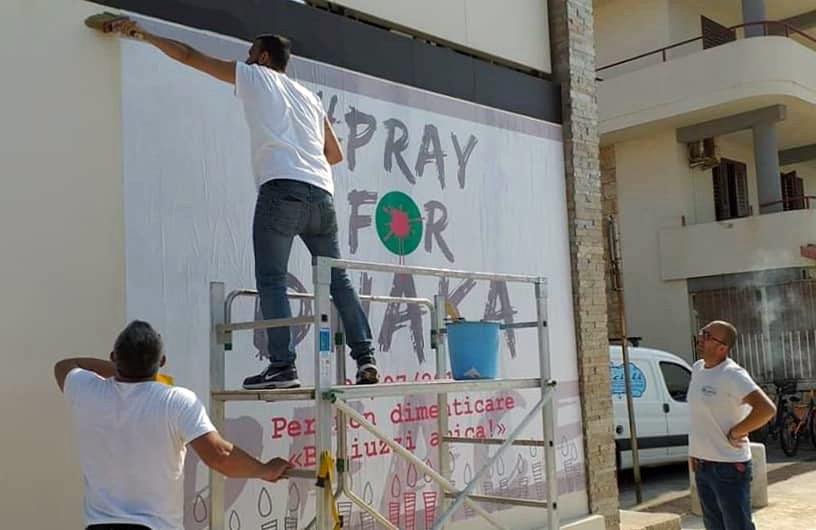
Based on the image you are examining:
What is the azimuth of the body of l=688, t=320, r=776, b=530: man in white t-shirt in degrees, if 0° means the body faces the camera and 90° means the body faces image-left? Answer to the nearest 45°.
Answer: approximately 45°

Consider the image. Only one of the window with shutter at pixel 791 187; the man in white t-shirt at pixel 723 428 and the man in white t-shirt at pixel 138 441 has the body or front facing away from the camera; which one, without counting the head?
the man in white t-shirt at pixel 138 441

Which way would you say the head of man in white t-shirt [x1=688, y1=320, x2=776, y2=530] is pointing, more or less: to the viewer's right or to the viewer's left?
to the viewer's left

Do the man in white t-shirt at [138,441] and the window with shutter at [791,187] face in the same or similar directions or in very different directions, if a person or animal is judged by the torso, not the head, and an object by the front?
very different directions

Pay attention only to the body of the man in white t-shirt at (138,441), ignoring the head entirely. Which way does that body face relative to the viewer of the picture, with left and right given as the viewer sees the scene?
facing away from the viewer

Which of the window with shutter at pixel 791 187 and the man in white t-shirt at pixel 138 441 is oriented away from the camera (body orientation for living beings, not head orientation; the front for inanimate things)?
the man in white t-shirt

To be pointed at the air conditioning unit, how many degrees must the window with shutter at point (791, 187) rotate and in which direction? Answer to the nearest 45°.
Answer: approximately 45° to its right

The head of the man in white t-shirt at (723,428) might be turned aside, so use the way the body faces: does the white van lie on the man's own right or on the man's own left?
on the man's own right

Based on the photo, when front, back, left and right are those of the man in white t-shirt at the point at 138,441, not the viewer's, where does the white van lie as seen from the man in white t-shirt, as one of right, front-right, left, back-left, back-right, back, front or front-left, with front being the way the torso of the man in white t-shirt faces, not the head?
front-right

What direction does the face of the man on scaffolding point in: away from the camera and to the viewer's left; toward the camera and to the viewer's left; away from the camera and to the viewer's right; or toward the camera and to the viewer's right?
away from the camera and to the viewer's left

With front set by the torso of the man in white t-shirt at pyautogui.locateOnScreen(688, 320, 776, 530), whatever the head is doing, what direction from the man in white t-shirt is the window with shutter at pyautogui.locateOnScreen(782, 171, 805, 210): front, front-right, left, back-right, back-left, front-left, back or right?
back-right

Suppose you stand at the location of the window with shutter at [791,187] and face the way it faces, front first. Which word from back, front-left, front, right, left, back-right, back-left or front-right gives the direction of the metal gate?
front-right

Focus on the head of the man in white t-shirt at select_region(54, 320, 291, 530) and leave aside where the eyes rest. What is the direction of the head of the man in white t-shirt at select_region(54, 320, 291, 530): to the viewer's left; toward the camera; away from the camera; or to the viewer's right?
away from the camera

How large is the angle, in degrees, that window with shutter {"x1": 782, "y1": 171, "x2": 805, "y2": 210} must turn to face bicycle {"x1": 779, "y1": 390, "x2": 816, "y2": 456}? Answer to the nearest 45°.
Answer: approximately 45° to its right

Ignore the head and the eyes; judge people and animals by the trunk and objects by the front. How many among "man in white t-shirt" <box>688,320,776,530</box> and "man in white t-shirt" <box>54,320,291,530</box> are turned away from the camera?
1
